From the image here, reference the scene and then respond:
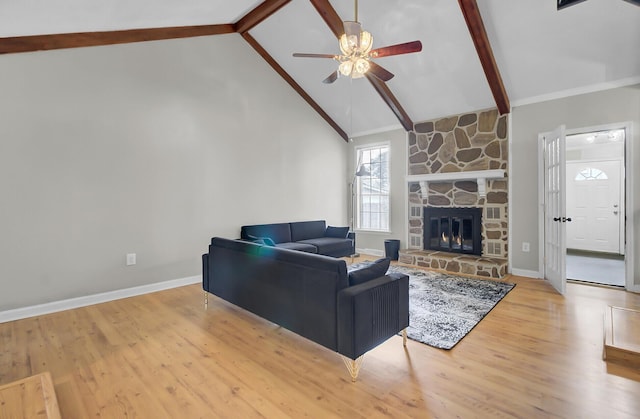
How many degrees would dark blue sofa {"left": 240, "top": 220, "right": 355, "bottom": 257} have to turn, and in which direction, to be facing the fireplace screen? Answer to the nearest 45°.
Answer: approximately 45° to its left

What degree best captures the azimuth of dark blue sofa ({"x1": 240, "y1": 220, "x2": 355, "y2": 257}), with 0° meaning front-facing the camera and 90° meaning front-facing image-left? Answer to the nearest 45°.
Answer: approximately 315°

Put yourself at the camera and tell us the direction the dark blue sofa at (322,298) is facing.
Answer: facing away from the viewer and to the right of the viewer

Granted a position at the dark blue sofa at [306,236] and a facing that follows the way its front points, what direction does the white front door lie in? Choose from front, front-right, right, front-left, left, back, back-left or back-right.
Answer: front-left
